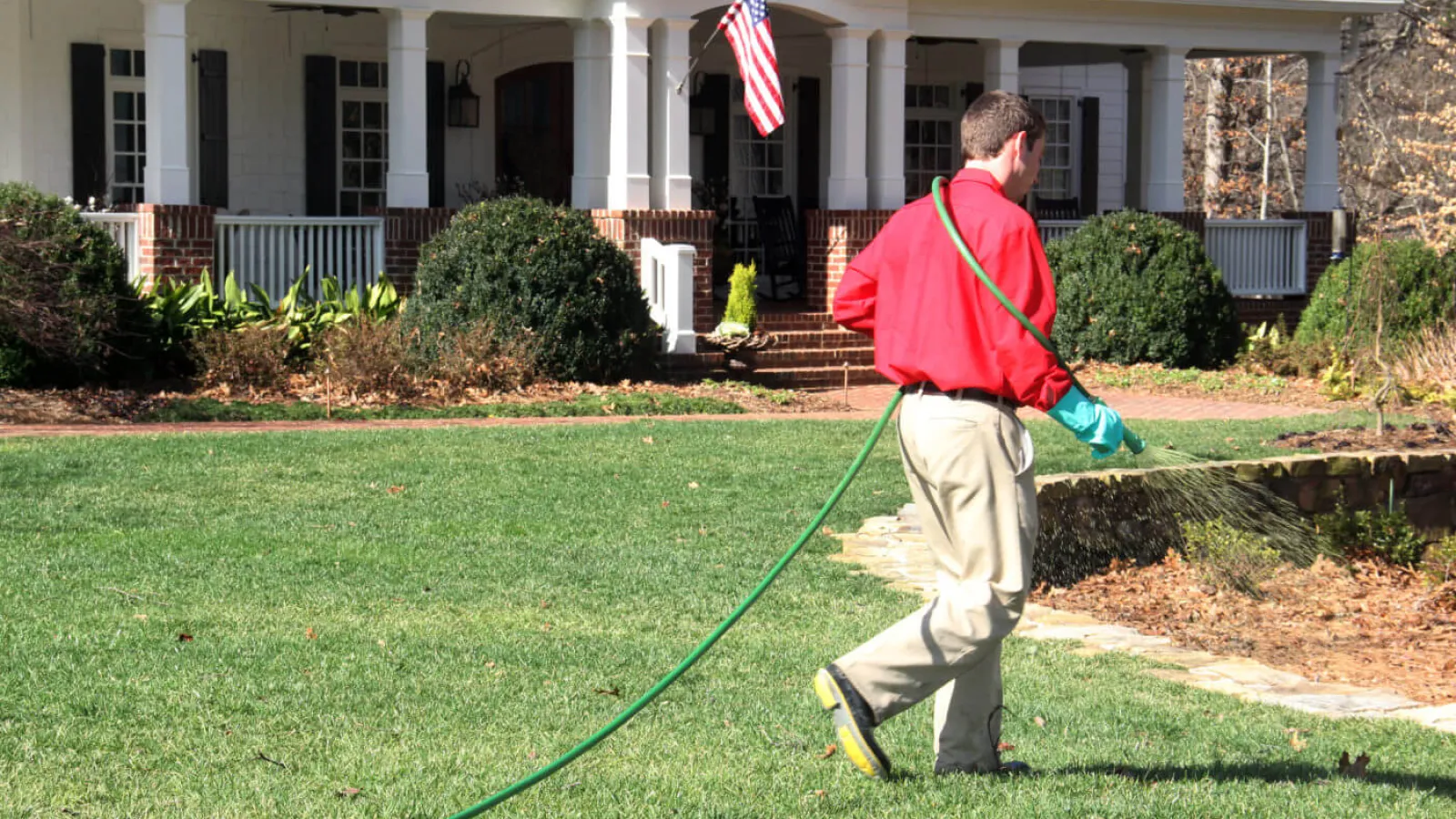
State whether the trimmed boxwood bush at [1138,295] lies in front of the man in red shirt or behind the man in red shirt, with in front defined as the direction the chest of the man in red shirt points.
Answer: in front

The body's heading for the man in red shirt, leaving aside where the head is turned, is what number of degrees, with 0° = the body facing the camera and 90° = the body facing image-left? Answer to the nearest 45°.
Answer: approximately 225°

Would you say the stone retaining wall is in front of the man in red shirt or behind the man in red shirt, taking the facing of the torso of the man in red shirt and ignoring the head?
in front

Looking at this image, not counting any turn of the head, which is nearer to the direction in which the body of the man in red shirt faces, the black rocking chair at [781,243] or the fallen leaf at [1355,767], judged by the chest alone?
the fallen leaf

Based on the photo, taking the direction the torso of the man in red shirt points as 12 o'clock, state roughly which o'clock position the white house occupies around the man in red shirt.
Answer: The white house is roughly at 10 o'clock from the man in red shirt.

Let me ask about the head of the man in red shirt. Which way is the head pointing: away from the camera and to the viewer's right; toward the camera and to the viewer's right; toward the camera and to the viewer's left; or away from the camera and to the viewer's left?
away from the camera and to the viewer's right

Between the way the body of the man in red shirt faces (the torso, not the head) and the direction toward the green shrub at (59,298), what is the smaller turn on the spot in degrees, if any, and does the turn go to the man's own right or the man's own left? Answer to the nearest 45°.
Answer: approximately 90° to the man's own left

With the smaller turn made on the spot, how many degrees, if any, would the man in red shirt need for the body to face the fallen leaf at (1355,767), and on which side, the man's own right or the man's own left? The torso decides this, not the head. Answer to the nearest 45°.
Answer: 0° — they already face it

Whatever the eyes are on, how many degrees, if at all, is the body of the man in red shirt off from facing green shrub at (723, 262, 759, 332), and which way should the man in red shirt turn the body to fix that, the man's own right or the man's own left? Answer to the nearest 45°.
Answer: approximately 45° to the man's own left

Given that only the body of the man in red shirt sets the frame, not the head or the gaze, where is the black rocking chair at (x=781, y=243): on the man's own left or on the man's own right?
on the man's own left

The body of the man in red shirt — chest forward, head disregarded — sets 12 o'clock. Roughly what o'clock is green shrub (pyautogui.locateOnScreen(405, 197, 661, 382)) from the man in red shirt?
The green shrub is roughly at 10 o'clock from the man in red shirt.
